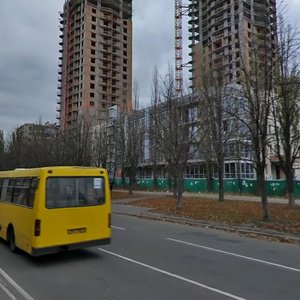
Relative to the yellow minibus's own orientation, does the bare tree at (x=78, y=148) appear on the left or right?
on its right

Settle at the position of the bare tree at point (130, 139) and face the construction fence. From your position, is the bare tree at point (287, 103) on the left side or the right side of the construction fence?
right

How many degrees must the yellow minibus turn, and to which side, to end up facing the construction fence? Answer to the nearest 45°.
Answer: approximately 90° to its right

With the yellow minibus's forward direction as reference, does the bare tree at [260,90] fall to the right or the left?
on its right

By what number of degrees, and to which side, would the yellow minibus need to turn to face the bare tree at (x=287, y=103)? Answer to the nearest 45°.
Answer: approximately 90° to its right

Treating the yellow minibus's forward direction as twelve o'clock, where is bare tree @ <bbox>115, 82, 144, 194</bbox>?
The bare tree is roughly at 2 o'clock from the yellow minibus.

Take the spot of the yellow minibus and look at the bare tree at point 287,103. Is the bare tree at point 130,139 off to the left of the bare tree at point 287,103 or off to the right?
left

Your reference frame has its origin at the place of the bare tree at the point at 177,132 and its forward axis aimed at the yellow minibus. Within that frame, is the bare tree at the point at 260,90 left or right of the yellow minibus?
left

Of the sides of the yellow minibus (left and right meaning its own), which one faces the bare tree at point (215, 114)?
right

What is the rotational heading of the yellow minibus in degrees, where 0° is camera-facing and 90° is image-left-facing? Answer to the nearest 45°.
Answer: approximately 135°

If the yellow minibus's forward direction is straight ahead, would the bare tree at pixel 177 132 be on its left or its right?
on its right
